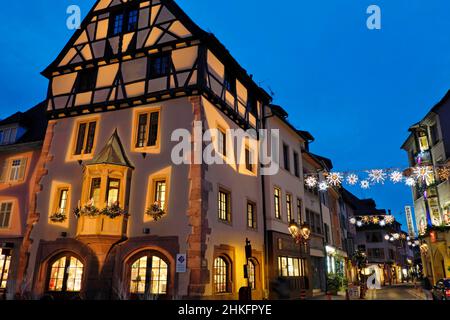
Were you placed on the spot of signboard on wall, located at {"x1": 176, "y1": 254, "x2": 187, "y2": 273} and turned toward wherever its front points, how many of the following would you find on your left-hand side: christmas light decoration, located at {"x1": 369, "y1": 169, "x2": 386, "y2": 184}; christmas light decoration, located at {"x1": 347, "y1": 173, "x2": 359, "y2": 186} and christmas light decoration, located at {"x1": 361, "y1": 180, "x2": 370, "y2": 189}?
3

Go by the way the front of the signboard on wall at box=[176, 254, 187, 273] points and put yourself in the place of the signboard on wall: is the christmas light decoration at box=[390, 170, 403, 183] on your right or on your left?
on your left

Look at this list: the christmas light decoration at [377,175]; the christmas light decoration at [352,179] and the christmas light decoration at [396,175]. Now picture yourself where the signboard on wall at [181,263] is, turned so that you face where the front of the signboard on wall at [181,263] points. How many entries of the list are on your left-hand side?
3

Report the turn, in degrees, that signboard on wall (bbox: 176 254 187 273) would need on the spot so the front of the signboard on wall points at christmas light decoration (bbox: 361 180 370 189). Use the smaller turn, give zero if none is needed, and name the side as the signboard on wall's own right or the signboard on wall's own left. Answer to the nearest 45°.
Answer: approximately 90° to the signboard on wall's own left

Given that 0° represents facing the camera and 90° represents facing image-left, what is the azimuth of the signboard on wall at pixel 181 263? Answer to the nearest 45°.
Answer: approximately 0°

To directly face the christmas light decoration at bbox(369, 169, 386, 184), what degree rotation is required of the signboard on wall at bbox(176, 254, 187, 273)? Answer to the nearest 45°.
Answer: approximately 90° to its left

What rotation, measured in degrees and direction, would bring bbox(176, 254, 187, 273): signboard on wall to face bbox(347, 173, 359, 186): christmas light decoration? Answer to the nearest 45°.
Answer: approximately 90° to its left
